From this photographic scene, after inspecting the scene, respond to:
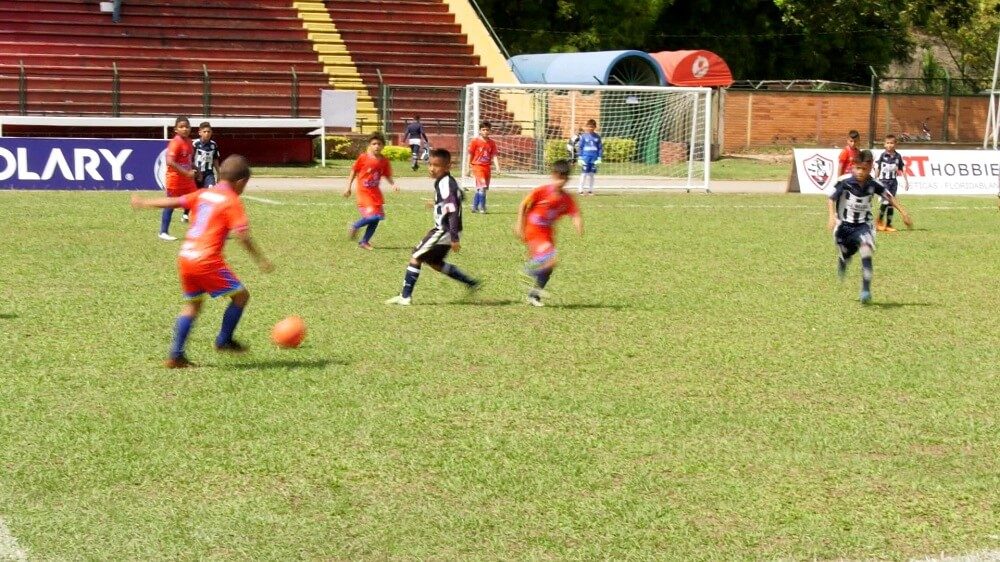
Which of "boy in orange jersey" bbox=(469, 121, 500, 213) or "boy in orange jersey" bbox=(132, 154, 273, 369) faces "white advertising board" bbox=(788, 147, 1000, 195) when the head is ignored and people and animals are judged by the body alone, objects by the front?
"boy in orange jersey" bbox=(132, 154, 273, 369)

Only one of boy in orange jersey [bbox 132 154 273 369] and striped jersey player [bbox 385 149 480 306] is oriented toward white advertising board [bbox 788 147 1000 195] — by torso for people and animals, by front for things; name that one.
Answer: the boy in orange jersey

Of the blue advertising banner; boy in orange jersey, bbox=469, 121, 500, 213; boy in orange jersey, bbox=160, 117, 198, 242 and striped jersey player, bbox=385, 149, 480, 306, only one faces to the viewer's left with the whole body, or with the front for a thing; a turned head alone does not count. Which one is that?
the striped jersey player

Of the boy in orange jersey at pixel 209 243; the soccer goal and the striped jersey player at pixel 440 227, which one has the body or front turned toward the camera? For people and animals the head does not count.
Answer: the soccer goal

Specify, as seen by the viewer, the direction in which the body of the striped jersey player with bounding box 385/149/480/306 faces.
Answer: to the viewer's left

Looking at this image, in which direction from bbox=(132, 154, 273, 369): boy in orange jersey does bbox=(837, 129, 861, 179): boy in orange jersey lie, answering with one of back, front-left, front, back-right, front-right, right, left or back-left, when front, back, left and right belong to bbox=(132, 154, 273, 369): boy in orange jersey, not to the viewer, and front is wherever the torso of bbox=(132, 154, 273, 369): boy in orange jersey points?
front

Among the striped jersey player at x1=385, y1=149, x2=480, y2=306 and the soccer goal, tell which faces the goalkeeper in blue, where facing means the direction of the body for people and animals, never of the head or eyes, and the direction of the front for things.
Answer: the soccer goal

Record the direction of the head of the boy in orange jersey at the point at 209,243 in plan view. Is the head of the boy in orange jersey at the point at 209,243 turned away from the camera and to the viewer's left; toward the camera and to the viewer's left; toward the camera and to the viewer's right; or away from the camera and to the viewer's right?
away from the camera and to the viewer's right

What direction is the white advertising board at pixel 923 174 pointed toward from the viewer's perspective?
toward the camera

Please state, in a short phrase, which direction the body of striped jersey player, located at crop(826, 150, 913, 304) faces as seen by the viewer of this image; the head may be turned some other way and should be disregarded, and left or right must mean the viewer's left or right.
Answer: facing the viewer

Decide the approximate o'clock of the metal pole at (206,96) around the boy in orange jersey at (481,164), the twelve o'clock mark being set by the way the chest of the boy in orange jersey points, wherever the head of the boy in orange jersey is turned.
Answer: The metal pole is roughly at 5 o'clock from the boy in orange jersey.

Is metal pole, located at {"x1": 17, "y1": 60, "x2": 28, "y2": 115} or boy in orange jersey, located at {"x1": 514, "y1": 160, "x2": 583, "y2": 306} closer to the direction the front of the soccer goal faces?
the boy in orange jersey

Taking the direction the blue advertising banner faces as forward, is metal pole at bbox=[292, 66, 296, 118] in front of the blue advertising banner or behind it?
behind

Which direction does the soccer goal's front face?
toward the camera

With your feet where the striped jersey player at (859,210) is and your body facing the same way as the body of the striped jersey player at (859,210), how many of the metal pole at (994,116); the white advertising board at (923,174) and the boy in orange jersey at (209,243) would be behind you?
2

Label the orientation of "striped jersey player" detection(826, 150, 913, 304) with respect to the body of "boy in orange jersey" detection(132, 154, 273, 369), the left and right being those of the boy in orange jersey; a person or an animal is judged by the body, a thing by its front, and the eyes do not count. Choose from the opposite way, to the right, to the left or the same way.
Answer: the opposite way

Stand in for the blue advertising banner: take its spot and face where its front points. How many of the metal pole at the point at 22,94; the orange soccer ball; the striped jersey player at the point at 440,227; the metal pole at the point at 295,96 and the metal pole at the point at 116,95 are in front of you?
2

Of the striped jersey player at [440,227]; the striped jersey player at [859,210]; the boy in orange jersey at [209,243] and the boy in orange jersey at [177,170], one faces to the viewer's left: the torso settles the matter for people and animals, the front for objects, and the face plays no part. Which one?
the striped jersey player at [440,227]
